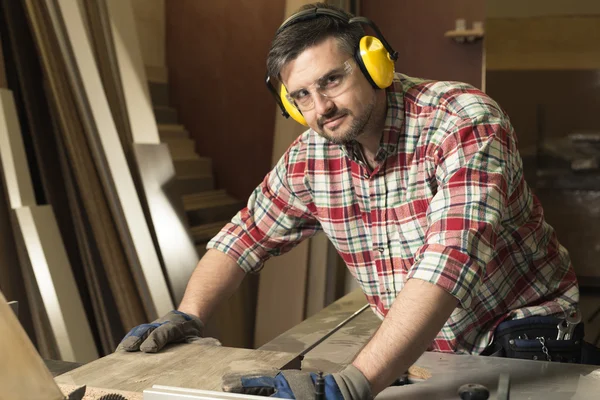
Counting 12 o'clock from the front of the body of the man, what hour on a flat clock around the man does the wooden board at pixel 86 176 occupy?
The wooden board is roughly at 3 o'clock from the man.

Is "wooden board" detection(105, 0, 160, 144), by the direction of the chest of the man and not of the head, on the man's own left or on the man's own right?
on the man's own right

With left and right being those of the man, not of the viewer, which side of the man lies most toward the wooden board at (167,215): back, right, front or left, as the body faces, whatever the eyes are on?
right

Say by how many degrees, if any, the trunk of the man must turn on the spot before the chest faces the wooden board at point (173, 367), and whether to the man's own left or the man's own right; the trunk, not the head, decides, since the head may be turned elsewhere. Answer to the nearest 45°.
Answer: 0° — they already face it

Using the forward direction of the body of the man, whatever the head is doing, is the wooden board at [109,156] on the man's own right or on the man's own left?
on the man's own right

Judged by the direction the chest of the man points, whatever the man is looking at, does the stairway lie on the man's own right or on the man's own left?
on the man's own right

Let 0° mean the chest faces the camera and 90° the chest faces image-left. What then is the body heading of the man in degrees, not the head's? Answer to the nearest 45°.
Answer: approximately 45°

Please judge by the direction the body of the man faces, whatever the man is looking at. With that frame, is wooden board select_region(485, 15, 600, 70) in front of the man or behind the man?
behind

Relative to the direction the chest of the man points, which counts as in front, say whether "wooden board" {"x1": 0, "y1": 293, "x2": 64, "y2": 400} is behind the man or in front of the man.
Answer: in front
